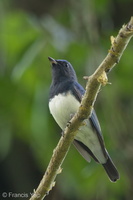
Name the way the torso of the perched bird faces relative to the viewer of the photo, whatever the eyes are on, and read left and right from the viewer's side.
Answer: facing the viewer and to the left of the viewer
